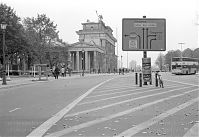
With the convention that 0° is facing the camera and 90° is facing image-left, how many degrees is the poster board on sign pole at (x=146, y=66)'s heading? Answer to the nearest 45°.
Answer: approximately 0°

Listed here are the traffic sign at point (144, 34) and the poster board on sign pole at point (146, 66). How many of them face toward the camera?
2

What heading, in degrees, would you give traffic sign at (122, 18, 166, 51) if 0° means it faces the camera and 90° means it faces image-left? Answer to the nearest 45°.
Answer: approximately 0°
